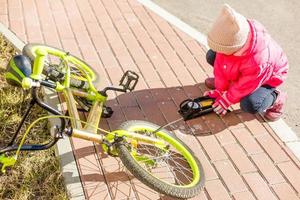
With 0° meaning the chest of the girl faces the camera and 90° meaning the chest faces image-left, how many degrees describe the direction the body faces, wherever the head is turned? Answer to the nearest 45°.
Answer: approximately 45°

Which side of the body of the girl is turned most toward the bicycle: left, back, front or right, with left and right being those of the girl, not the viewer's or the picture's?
front
